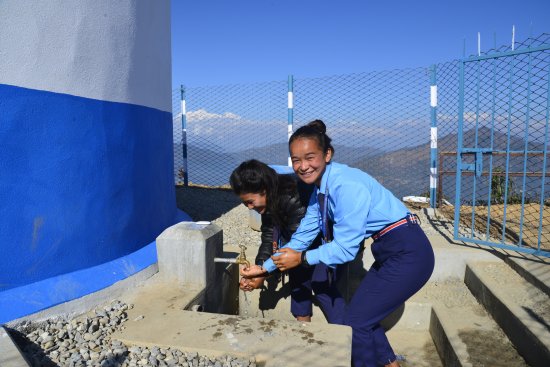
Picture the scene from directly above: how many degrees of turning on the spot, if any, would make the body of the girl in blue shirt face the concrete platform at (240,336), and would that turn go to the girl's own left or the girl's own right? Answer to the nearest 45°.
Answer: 0° — they already face it

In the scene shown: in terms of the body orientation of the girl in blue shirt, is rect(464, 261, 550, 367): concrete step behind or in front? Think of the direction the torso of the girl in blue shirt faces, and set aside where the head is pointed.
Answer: behind

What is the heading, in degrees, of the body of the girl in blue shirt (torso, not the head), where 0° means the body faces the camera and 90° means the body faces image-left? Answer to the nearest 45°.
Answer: approximately 90°

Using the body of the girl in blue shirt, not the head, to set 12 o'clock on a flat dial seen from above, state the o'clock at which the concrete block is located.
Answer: The concrete block is roughly at 1 o'clock from the girl in blue shirt.

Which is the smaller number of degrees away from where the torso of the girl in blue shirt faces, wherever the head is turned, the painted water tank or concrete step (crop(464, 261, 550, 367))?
the painted water tank

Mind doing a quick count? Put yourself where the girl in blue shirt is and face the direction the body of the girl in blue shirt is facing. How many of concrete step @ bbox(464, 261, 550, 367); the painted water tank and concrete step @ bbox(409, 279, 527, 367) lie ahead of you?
1

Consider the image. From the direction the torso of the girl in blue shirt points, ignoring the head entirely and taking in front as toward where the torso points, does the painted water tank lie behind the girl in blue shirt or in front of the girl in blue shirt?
in front
